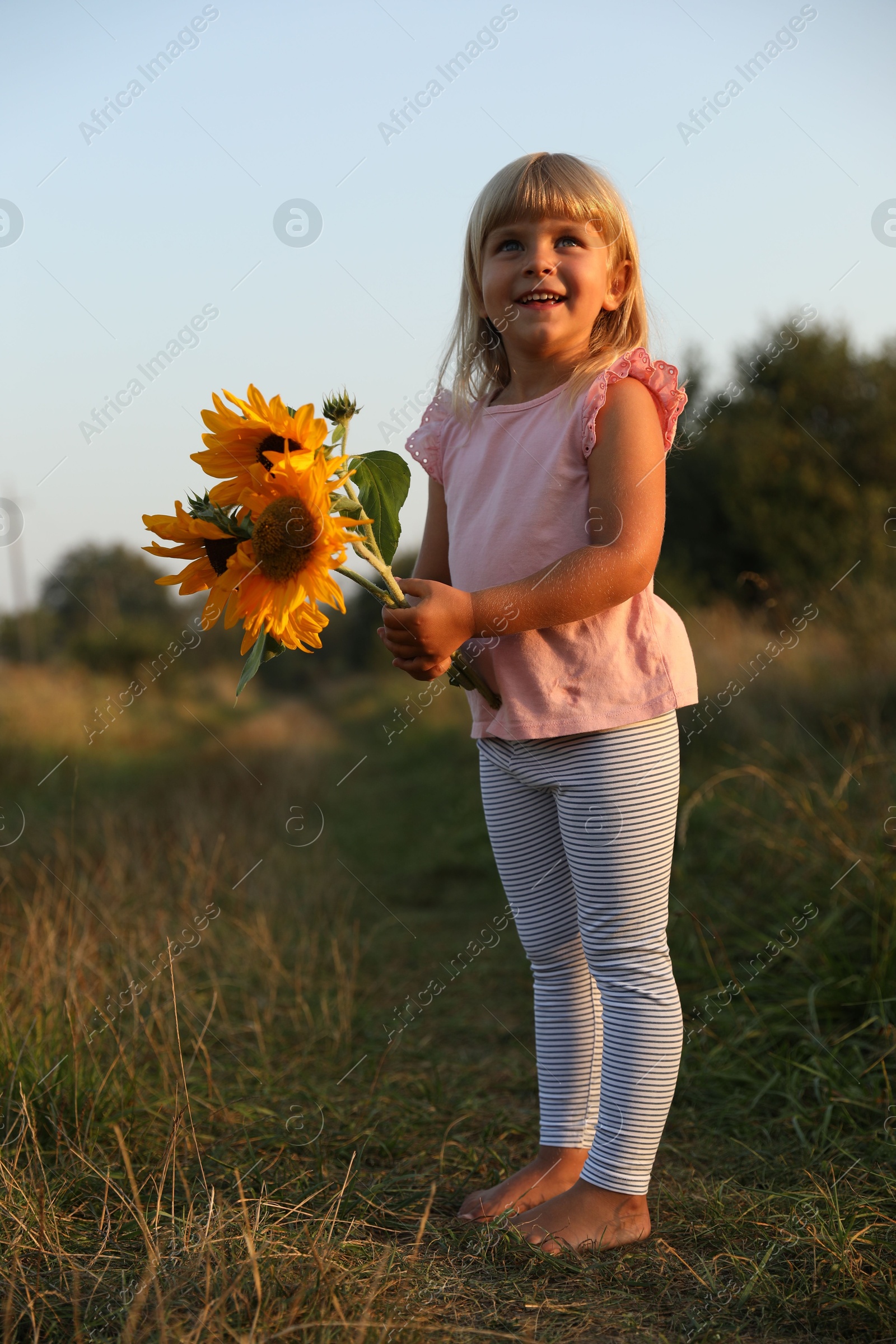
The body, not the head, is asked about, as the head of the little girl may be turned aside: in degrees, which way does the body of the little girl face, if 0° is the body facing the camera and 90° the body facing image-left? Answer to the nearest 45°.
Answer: approximately 45°

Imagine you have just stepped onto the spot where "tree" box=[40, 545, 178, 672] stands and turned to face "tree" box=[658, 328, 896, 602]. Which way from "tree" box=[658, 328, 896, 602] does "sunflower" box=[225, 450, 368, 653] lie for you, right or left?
right

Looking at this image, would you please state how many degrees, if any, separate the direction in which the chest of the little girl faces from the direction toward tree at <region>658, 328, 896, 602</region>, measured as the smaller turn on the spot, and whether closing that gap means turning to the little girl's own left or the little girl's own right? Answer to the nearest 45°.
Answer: approximately 135° to the little girl's own right

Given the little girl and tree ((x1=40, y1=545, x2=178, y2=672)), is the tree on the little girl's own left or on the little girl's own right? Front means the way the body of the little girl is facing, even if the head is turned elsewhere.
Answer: on the little girl's own right
